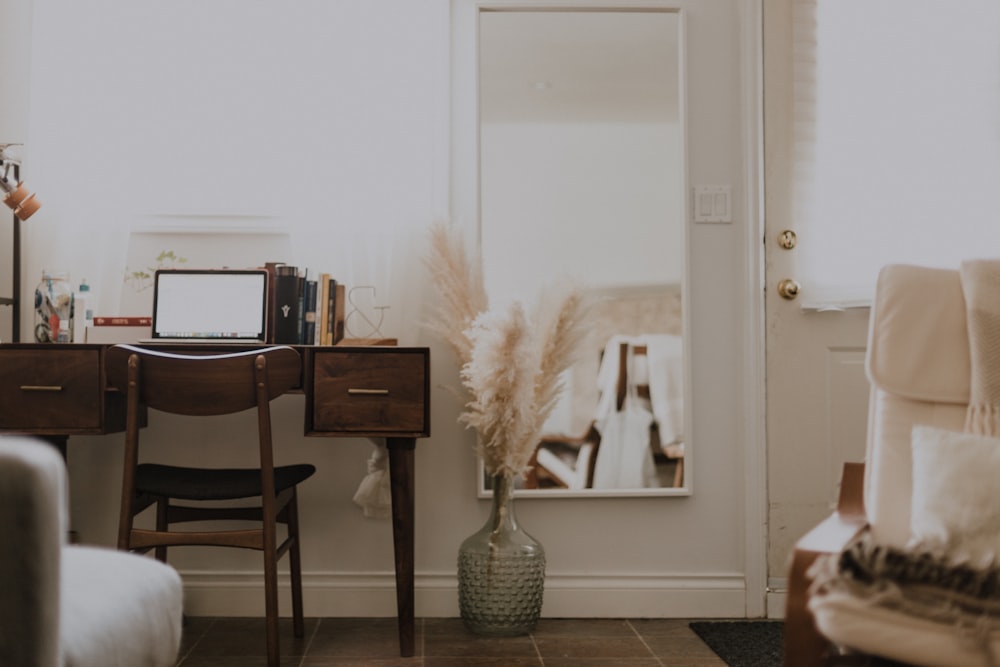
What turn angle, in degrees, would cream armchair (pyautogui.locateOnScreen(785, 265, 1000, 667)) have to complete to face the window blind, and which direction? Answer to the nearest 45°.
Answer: approximately 135° to its right

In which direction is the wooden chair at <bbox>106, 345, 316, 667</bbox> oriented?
away from the camera

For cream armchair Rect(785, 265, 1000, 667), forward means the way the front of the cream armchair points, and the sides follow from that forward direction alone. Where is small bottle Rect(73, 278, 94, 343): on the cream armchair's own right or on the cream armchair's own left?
on the cream armchair's own right

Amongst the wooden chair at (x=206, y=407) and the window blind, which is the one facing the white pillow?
the window blind

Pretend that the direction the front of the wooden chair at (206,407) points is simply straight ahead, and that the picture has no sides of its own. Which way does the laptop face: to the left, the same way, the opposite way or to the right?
the opposite way

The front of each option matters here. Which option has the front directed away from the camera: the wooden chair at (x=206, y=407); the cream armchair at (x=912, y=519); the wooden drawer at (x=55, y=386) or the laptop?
the wooden chair
